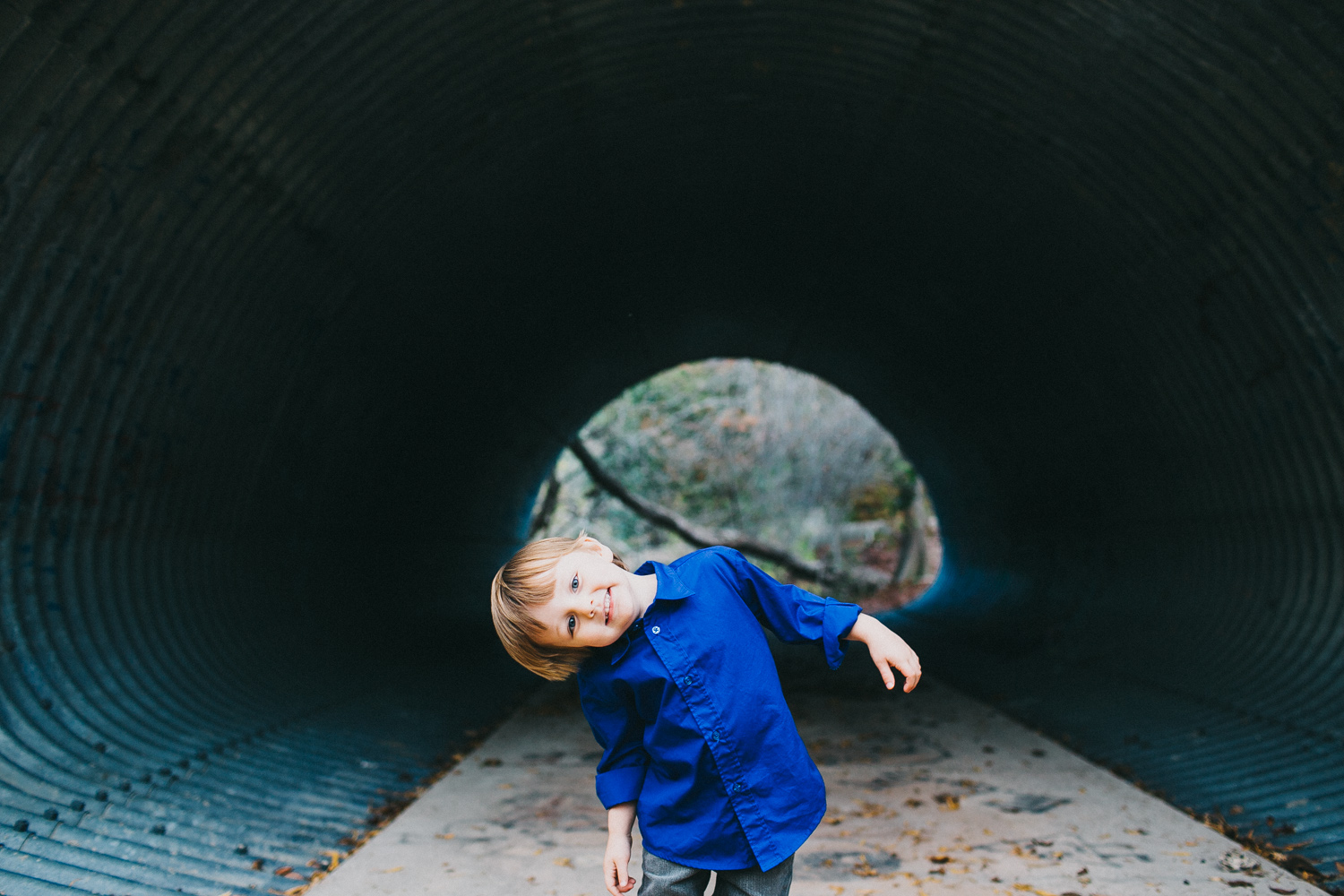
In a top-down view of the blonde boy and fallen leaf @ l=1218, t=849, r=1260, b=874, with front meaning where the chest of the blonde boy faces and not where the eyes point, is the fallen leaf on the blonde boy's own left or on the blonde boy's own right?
on the blonde boy's own left

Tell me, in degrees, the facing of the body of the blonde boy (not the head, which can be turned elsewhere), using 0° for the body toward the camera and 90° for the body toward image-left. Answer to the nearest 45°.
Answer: approximately 0°
